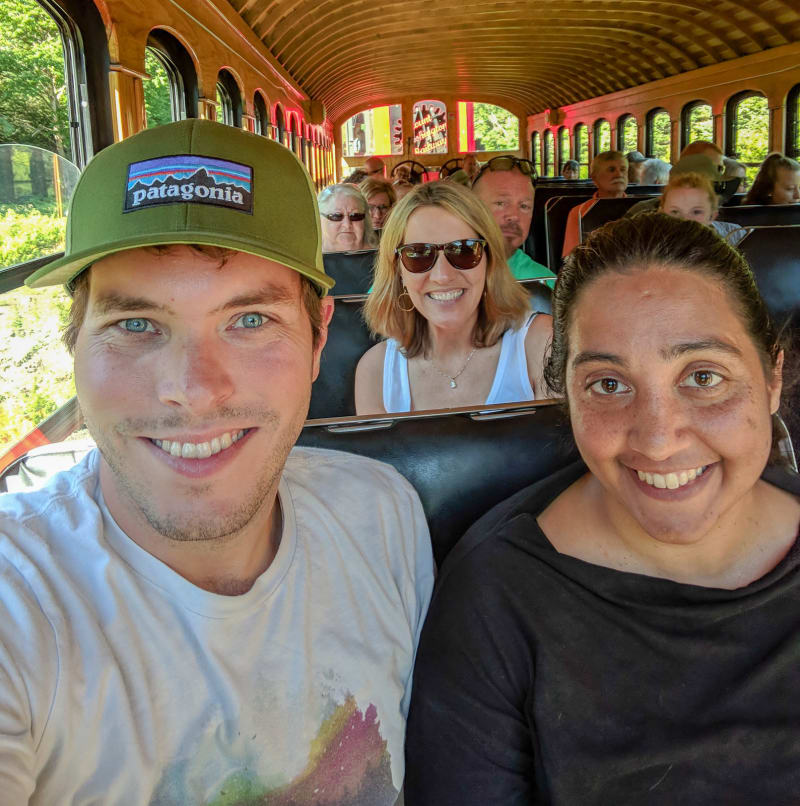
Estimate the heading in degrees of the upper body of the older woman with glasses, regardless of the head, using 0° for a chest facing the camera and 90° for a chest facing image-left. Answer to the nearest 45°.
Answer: approximately 0°

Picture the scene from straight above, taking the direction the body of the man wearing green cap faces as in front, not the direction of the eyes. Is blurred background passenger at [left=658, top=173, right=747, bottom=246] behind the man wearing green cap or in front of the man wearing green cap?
behind

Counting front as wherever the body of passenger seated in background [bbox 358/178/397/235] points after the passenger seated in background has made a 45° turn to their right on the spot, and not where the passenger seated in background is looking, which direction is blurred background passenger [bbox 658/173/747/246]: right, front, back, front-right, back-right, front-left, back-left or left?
left

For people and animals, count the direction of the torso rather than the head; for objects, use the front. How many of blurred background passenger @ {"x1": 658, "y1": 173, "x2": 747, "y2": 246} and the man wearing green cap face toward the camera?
2

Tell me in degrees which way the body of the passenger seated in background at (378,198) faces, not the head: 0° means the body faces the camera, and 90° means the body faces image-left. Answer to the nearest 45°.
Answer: approximately 0°

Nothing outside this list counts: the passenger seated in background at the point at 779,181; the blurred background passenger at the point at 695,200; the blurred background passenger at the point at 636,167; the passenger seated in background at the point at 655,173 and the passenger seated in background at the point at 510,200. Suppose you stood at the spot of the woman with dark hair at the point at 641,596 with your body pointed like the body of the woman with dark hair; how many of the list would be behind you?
5

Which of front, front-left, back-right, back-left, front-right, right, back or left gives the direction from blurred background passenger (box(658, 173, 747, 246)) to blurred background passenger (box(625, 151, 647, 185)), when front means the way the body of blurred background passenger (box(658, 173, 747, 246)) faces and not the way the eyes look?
back

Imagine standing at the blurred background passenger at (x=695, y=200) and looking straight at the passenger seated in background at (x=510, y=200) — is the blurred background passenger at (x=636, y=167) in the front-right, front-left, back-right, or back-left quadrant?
back-right

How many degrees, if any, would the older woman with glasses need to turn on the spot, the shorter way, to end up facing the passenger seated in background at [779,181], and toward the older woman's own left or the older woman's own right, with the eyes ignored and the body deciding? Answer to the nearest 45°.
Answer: approximately 90° to the older woman's own left

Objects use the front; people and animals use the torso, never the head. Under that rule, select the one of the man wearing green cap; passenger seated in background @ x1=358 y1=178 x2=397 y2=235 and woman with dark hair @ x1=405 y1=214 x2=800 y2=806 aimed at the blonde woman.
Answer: the passenger seated in background

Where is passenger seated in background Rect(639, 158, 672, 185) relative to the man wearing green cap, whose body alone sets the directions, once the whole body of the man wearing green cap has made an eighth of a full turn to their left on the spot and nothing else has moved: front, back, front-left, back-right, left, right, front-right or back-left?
left

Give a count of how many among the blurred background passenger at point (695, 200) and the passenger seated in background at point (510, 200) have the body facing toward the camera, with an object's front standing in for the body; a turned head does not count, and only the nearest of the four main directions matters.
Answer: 2
